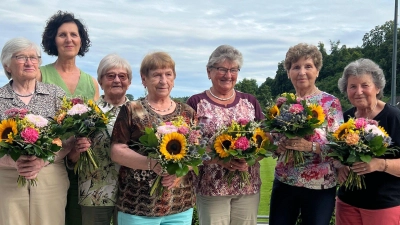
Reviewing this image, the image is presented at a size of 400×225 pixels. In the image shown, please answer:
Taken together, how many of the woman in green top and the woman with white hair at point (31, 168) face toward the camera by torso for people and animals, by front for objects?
2

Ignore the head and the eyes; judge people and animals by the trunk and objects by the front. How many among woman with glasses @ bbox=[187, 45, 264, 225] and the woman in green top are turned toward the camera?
2

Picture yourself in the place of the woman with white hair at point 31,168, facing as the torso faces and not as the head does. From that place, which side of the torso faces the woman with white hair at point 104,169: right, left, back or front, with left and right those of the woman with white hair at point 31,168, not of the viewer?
left

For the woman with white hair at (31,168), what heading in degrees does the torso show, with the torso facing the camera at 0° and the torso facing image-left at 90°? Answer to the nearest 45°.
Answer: approximately 0°

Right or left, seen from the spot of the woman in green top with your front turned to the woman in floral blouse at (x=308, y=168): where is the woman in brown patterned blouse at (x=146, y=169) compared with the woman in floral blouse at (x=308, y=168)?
right

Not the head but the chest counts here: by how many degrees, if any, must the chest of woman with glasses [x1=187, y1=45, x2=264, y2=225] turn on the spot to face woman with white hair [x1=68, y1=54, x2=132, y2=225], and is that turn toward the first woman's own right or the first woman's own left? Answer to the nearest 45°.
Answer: approximately 90° to the first woman's own right

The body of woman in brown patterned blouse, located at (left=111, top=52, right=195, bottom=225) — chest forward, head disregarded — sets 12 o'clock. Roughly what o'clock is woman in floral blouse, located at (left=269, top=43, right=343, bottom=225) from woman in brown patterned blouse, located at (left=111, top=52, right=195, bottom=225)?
woman in floral blouse, located at (left=269, top=43, right=343, bottom=225) is roughly at 10 o'clock from woman in brown patterned blouse, located at (left=111, top=52, right=195, bottom=225).
